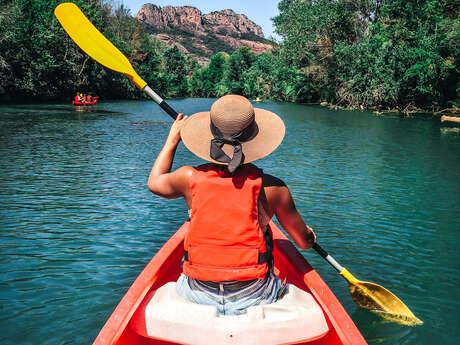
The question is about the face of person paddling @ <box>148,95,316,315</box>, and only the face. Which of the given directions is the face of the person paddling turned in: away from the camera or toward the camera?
away from the camera

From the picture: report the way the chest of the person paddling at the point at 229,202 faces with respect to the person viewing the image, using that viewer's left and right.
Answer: facing away from the viewer

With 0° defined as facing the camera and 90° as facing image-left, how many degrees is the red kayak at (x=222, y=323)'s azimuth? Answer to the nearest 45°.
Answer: approximately 180°
